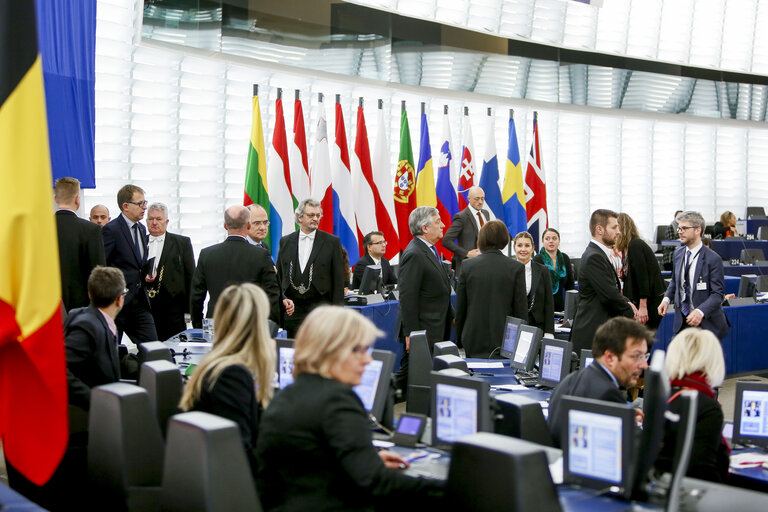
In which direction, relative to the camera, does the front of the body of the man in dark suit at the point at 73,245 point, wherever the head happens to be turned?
away from the camera

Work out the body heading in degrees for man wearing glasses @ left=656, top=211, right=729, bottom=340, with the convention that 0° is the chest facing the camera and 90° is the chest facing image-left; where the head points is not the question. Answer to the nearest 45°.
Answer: approximately 45°

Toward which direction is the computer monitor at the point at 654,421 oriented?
to the viewer's left

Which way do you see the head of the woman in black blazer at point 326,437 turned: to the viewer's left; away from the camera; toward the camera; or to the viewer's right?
to the viewer's right

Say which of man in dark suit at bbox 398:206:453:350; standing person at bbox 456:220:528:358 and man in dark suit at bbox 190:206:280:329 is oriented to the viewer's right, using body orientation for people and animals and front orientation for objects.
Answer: man in dark suit at bbox 398:206:453:350

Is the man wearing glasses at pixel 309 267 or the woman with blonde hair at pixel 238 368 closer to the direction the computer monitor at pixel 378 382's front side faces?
the woman with blonde hair

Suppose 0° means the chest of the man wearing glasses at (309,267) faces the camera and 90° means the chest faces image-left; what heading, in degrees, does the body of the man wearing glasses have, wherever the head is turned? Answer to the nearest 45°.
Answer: approximately 0°

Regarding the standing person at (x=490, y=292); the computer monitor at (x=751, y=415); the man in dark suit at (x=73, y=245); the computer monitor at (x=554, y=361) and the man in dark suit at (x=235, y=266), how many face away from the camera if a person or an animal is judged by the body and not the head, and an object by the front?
3

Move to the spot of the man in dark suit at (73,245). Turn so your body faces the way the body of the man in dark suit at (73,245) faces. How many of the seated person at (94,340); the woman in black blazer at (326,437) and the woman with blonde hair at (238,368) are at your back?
3

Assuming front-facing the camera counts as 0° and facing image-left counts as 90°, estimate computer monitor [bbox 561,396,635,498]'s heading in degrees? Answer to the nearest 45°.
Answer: approximately 45°
